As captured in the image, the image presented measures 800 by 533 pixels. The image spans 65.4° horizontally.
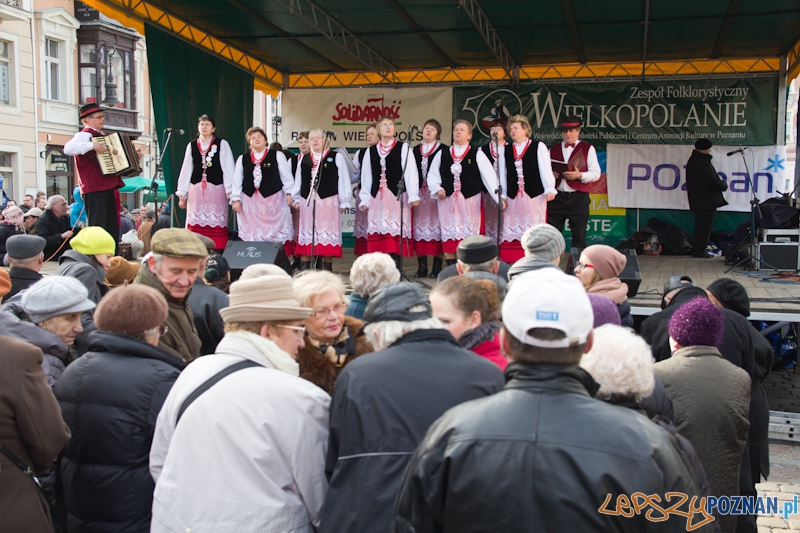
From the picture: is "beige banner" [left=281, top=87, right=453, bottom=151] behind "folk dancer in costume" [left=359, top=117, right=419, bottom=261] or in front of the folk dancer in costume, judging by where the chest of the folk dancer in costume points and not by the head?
behind

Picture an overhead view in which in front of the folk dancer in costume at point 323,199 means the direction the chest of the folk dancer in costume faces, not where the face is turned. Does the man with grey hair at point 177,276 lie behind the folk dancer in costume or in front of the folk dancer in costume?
in front

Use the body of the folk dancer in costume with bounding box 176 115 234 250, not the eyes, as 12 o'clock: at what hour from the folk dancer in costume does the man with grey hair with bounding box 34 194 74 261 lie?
The man with grey hair is roughly at 3 o'clock from the folk dancer in costume.

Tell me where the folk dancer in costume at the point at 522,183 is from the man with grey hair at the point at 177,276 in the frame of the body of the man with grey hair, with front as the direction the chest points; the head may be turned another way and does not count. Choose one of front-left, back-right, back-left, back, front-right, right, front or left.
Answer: left

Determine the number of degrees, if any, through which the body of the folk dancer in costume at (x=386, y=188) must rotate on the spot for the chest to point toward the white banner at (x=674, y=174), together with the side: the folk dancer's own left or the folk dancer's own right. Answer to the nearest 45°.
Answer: approximately 135° to the folk dancer's own left

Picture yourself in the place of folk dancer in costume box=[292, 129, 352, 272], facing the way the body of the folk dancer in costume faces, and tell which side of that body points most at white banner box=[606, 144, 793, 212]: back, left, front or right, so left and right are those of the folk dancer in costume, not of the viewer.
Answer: left

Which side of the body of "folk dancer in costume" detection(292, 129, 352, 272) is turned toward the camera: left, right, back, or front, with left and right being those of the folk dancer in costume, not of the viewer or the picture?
front

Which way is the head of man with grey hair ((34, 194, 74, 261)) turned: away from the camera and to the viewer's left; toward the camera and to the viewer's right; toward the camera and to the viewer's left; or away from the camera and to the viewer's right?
toward the camera and to the viewer's right

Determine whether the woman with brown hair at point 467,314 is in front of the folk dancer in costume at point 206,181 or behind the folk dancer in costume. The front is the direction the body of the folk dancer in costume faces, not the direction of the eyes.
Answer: in front

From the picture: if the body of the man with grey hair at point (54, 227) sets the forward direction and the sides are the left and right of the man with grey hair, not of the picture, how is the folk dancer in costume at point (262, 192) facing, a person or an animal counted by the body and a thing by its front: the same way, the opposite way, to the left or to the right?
to the right

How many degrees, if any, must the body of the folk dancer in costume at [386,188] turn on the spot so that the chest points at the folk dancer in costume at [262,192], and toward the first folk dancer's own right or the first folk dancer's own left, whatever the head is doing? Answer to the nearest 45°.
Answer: approximately 90° to the first folk dancer's own right
